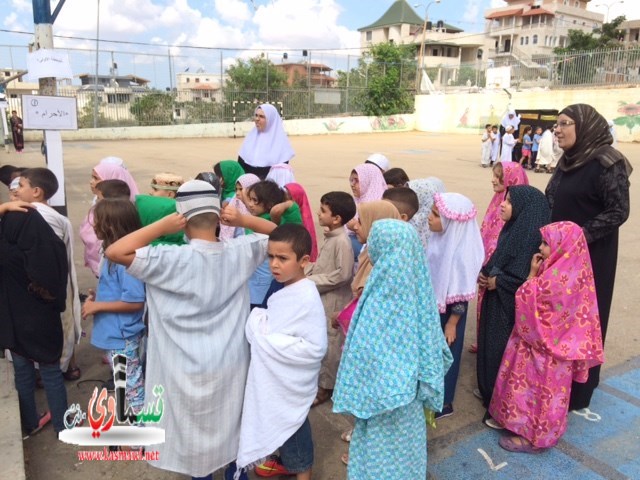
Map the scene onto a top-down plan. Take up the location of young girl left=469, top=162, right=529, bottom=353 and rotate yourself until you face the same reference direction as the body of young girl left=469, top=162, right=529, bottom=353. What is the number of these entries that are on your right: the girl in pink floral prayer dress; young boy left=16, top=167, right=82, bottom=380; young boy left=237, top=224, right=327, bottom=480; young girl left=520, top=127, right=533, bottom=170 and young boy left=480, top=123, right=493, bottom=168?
2

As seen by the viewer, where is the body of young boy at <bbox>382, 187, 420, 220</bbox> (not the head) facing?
to the viewer's left

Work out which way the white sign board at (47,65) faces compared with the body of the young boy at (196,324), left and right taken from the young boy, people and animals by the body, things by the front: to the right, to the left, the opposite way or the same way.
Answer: the opposite way

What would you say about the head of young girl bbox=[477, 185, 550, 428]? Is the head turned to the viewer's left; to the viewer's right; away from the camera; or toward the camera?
to the viewer's left

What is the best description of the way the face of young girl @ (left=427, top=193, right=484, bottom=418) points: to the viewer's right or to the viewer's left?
to the viewer's left

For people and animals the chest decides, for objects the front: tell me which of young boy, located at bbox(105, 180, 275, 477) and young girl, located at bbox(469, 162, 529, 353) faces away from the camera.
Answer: the young boy

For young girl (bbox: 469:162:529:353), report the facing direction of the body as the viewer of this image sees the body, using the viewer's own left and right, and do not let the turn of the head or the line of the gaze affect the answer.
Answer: facing to the left of the viewer

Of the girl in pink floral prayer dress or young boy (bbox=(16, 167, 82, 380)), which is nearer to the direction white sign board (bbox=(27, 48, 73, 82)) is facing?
the young boy
